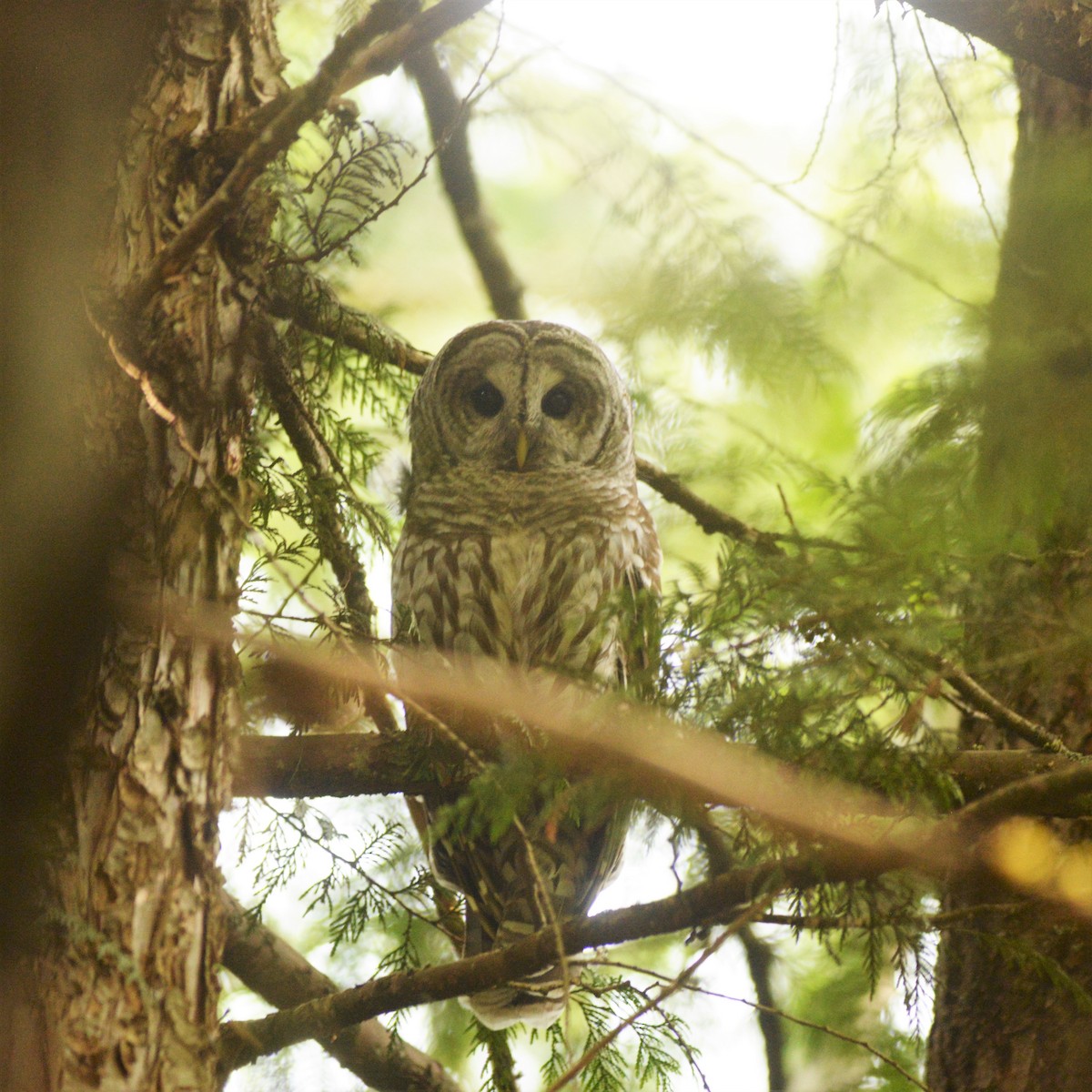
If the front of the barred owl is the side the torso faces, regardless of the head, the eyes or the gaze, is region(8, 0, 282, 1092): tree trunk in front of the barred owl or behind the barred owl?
in front

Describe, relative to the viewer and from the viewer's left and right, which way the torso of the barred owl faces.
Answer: facing the viewer
